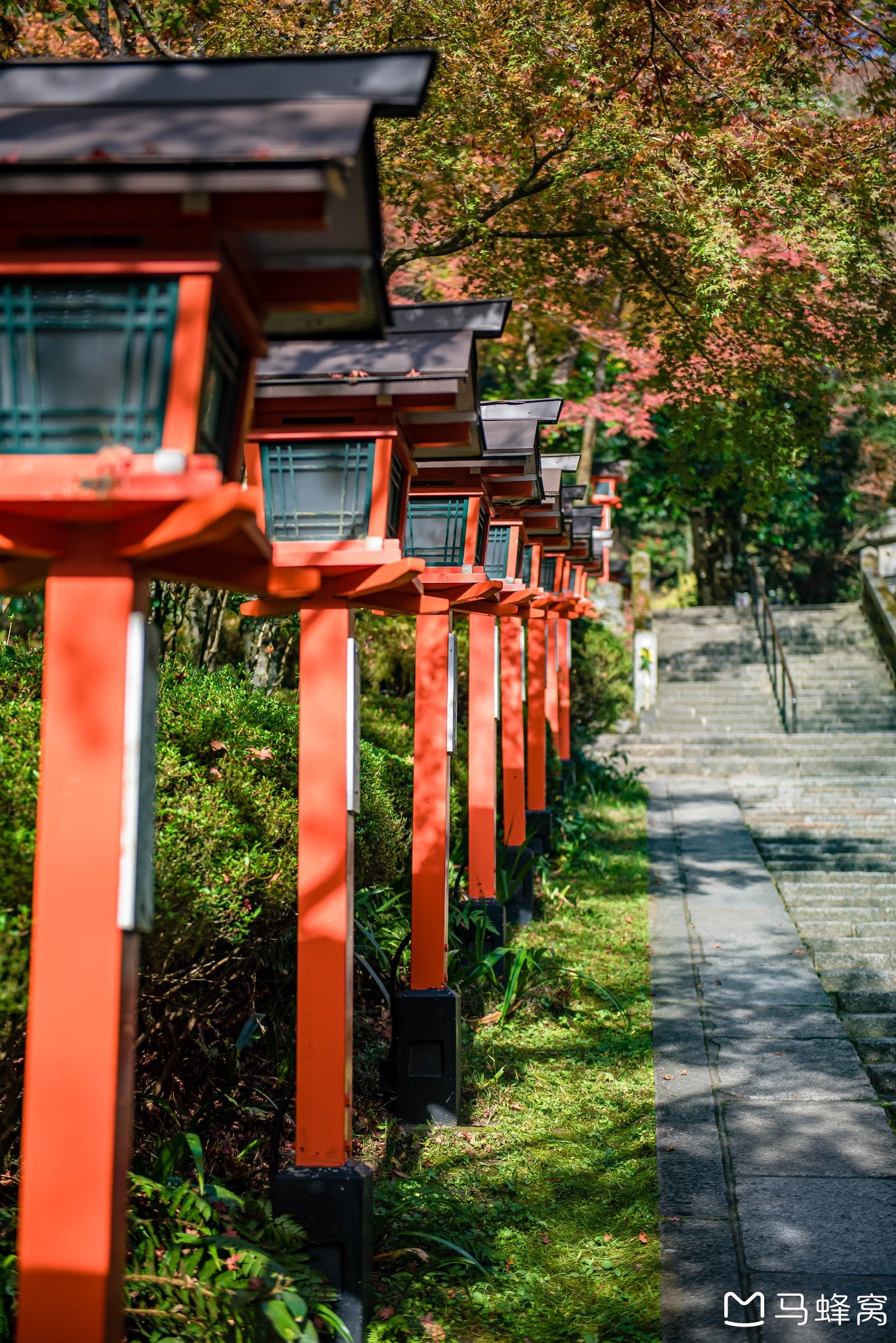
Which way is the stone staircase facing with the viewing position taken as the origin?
facing the viewer

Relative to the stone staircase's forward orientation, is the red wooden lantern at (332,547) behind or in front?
in front

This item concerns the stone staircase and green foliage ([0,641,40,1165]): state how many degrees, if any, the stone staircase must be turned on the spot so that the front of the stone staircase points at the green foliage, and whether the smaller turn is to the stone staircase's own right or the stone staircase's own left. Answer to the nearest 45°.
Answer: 0° — it already faces it

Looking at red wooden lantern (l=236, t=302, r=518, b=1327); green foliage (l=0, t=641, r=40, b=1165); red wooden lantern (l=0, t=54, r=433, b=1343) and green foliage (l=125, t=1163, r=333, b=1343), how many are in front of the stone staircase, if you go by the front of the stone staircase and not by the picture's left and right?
4

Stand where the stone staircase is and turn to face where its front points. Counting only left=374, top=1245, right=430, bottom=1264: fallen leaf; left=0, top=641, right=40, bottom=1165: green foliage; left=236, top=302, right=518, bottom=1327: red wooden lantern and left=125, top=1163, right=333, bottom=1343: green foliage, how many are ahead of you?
4

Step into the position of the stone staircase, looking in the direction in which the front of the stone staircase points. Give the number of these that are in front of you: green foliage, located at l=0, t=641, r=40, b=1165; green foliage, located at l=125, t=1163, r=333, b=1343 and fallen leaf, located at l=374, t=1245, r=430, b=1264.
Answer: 3

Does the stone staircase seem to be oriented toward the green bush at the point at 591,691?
no

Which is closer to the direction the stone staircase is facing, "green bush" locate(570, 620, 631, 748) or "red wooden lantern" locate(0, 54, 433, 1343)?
the red wooden lantern

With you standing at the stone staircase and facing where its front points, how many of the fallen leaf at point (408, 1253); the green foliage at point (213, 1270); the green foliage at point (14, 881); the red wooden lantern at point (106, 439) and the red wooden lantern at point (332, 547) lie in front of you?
5

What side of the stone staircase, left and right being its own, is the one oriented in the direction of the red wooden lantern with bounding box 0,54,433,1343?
front

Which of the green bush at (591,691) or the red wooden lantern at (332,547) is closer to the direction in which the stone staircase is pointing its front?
the red wooden lantern

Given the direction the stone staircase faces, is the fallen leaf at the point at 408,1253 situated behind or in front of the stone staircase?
in front

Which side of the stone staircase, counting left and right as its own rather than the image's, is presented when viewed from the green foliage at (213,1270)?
front

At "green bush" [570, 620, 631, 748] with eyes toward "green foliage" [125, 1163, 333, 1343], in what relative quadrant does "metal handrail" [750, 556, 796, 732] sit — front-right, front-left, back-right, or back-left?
back-left
